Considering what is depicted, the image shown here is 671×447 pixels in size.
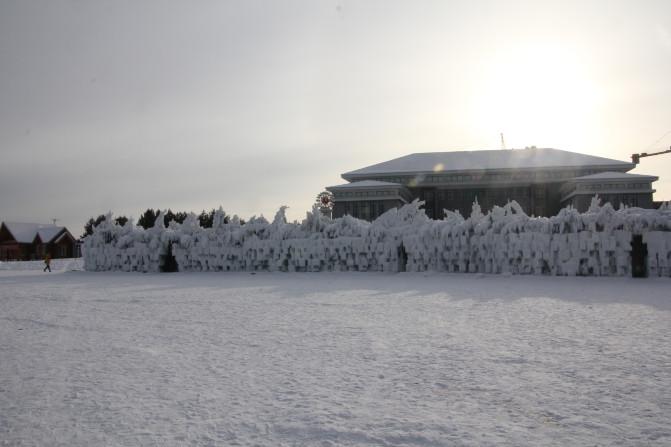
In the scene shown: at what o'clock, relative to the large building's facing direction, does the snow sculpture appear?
The snow sculpture is roughly at 12 o'clock from the large building.

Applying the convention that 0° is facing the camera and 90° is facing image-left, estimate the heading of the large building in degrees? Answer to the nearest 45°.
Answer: approximately 0°
